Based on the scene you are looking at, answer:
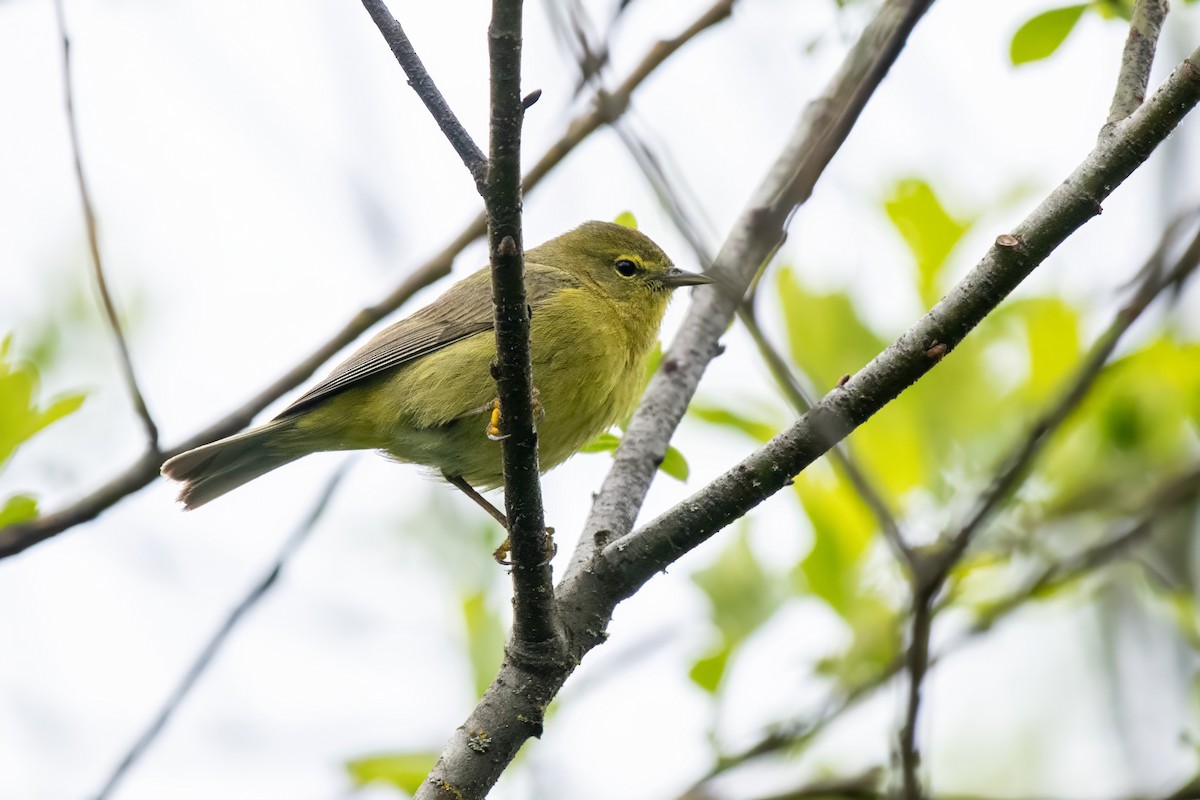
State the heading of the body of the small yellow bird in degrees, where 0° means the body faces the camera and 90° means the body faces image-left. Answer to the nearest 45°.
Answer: approximately 270°

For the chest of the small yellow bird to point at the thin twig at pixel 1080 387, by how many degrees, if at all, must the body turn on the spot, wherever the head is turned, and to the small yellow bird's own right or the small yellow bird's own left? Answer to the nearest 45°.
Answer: approximately 45° to the small yellow bird's own right

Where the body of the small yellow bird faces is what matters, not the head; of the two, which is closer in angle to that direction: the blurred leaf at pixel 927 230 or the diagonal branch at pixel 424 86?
the blurred leaf

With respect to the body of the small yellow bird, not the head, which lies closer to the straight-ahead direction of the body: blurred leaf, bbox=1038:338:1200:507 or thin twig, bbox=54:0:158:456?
the blurred leaf

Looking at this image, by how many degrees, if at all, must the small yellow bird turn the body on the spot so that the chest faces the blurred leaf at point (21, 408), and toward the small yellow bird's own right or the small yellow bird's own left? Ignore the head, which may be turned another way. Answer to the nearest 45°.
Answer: approximately 135° to the small yellow bird's own right
